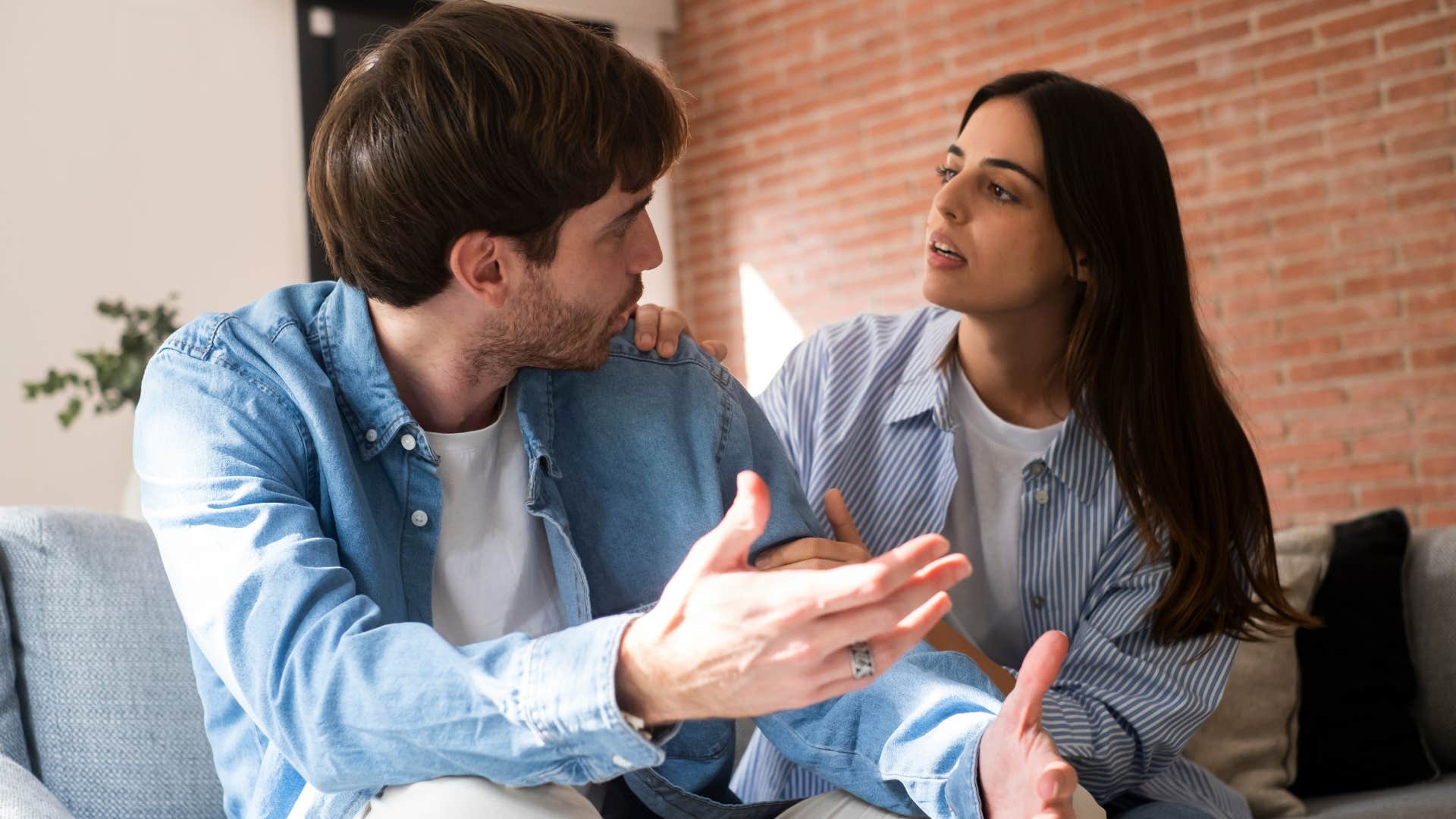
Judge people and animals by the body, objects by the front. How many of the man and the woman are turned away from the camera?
0

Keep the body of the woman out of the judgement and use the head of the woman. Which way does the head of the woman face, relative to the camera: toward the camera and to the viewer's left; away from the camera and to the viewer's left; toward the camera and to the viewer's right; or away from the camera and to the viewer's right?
toward the camera and to the viewer's left

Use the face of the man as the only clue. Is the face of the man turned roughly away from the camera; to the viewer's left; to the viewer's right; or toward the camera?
to the viewer's right

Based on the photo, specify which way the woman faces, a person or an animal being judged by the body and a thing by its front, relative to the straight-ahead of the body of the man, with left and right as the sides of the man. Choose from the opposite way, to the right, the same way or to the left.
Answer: to the right

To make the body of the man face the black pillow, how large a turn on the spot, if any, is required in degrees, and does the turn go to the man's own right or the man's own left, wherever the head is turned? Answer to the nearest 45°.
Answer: approximately 90° to the man's own left

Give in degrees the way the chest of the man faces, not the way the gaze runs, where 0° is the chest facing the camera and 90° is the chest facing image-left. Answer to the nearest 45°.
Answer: approximately 315°

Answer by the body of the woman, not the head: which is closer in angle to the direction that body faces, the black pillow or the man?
the man

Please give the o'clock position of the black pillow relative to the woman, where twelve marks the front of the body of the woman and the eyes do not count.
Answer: The black pillow is roughly at 6 o'clock from the woman.

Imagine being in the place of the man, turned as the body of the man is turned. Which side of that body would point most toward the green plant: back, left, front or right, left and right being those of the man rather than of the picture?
back

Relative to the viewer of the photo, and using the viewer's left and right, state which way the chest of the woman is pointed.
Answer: facing the viewer and to the left of the viewer

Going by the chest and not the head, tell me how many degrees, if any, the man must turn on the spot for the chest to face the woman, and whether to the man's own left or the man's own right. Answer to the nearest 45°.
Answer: approximately 90° to the man's own left

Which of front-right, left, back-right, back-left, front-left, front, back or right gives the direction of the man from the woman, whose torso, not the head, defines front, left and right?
front
